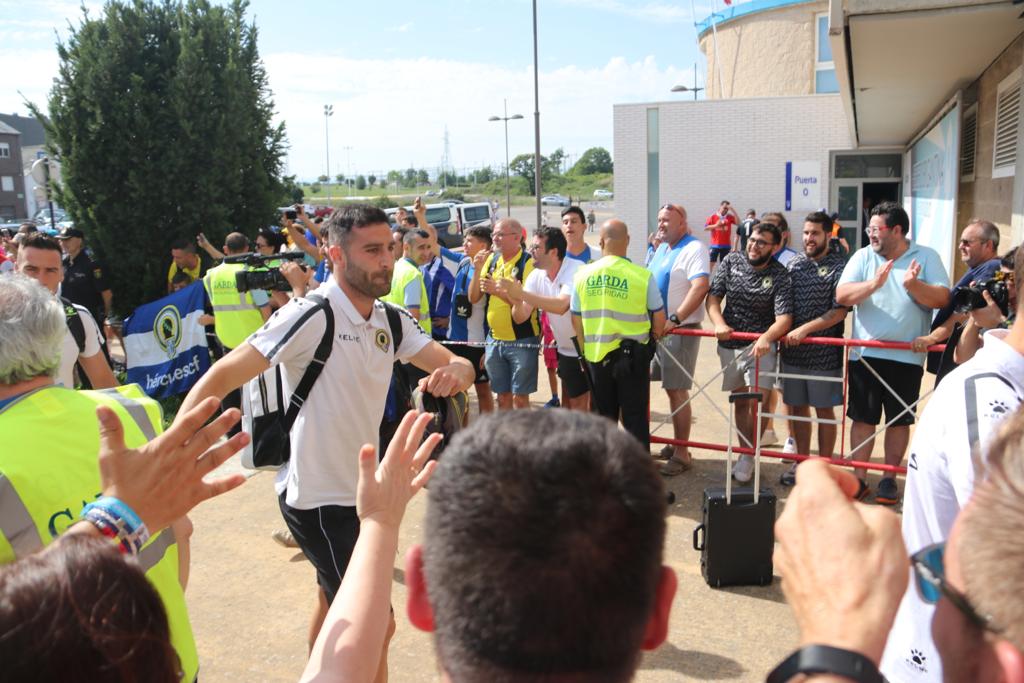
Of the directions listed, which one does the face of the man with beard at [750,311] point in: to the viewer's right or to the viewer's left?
to the viewer's left

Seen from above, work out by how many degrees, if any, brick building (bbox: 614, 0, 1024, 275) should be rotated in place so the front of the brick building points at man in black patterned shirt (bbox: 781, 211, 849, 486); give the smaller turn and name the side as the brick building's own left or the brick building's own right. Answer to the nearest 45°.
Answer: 0° — it already faces them

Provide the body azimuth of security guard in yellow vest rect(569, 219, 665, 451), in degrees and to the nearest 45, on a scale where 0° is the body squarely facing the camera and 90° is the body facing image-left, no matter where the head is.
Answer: approximately 180°

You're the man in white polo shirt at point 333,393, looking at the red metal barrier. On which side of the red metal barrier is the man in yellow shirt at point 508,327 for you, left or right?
left

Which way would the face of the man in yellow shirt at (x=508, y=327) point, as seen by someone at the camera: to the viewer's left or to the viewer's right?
to the viewer's left

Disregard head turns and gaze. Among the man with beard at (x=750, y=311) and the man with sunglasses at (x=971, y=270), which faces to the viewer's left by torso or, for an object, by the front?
the man with sunglasses

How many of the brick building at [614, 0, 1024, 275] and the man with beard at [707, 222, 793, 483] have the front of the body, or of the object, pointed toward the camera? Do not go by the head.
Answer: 2

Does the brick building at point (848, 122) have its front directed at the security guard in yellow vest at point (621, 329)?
yes

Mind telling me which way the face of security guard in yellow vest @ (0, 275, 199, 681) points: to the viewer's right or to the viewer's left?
to the viewer's right

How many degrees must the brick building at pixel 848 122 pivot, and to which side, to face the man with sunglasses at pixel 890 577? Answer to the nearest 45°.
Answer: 0° — it already faces them

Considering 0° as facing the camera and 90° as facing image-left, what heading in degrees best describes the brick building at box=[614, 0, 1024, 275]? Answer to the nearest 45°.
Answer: approximately 0°
